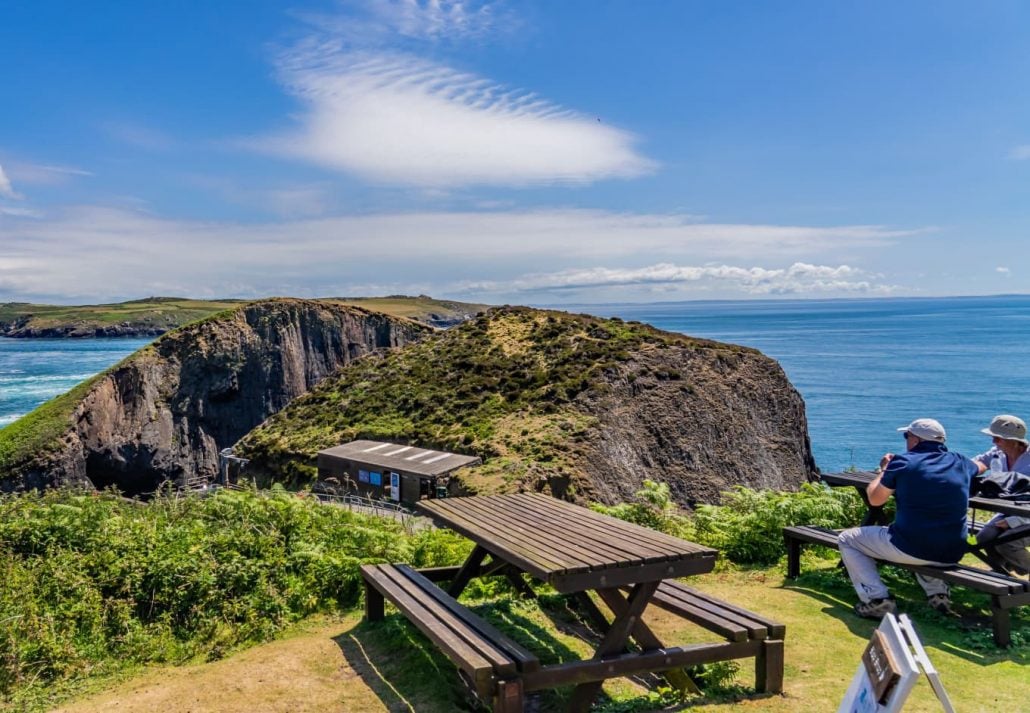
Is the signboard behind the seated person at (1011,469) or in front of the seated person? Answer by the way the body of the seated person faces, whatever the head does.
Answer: in front

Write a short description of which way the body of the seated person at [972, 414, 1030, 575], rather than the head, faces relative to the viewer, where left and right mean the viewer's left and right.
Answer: facing the viewer and to the left of the viewer

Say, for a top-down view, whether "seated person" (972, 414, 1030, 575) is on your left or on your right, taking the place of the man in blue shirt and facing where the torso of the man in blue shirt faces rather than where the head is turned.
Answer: on your right

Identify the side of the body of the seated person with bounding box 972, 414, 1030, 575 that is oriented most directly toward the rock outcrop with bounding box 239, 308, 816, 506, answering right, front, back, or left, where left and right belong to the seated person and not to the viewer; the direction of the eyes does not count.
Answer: right

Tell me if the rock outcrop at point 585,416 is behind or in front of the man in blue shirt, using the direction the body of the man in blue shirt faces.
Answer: in front

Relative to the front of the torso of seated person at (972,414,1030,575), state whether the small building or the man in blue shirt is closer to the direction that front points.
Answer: the man in blue shirt

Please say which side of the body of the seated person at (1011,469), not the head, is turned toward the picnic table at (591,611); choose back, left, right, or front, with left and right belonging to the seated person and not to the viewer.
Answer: front
